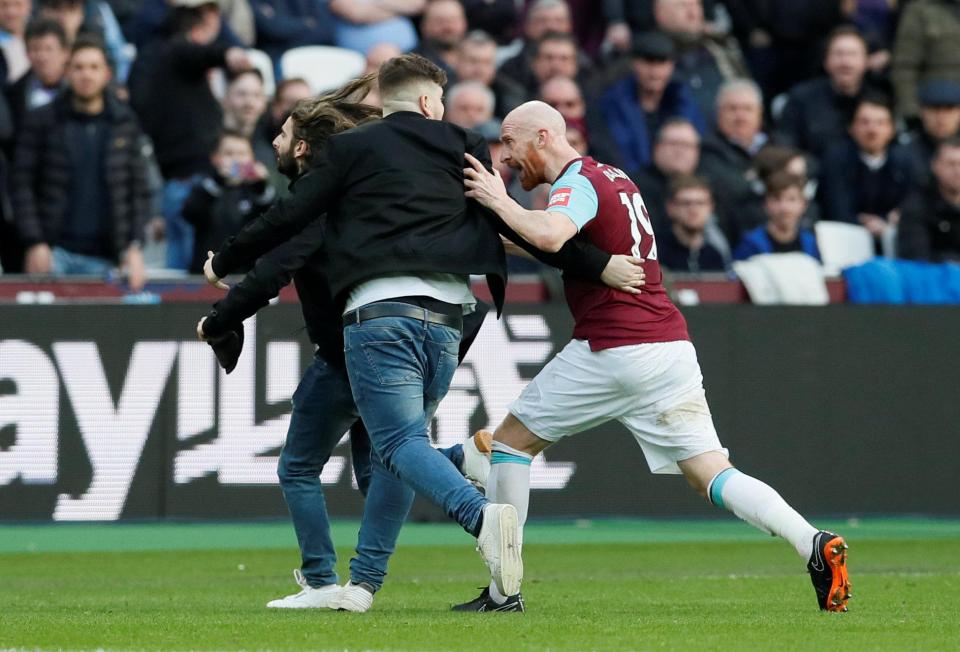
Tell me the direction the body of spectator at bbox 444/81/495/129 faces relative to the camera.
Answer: toward the camera

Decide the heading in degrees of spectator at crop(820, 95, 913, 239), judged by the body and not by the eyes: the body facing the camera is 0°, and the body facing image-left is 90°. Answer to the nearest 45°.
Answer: approximately 0°

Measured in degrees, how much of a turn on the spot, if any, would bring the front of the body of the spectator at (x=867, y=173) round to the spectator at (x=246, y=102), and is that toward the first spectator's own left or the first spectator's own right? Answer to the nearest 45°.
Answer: approximately 45° to the first spectator's own right

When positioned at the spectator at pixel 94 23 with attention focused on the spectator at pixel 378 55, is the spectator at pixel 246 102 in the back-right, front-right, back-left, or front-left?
front-right

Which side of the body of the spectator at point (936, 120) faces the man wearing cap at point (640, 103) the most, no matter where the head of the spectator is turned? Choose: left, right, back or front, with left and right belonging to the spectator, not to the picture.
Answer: right

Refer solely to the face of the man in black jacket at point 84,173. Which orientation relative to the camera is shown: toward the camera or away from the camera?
toward the camera

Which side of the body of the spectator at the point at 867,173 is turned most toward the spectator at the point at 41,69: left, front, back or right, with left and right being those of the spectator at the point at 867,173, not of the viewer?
right

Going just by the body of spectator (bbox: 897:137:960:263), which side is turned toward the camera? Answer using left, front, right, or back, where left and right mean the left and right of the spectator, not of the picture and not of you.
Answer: front

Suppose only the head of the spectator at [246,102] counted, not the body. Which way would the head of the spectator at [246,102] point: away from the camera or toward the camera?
toward the camera

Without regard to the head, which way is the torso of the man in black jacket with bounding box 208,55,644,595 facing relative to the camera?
away from the camera

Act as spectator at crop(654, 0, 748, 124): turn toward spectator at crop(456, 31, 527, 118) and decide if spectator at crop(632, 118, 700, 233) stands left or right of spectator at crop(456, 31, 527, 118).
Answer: left

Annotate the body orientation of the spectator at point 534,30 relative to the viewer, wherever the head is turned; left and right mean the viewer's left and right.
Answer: facing the viewer

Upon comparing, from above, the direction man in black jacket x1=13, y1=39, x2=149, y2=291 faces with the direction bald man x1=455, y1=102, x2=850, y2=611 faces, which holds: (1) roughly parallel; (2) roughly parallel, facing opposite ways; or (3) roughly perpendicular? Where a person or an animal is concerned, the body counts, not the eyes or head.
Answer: roughly perpendicular

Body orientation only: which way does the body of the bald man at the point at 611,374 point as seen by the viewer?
to the viewer's left

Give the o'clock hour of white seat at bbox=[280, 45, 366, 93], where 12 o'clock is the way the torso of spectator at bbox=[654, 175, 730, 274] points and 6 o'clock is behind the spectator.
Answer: The white seat is roughly at 4 o'clock from the spectator.

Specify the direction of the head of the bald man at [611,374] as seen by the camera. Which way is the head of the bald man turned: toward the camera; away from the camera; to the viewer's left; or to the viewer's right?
to the viewer's left

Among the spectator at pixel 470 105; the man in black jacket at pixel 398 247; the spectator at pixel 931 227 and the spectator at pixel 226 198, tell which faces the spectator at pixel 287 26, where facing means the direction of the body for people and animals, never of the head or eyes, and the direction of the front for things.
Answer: the man in black jacket
